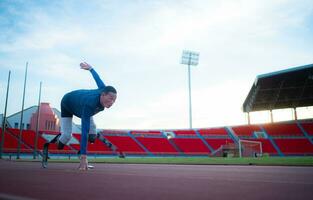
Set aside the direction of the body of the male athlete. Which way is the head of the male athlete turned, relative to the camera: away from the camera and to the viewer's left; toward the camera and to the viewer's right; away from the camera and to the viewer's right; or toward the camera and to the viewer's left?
toward the camera and to the viewer's right

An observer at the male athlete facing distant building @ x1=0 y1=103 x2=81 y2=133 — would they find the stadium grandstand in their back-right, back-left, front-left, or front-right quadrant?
front-right

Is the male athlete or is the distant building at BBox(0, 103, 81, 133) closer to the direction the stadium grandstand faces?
the male athlete

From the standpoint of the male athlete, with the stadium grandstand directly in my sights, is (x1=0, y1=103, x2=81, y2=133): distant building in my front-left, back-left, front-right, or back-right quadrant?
front-left

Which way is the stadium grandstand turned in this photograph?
toward the camera

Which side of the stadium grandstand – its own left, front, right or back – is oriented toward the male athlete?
front

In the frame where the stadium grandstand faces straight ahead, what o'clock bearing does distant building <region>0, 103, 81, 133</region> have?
The distant building is roughly at 3 o'clock from the stadium grandstand.
